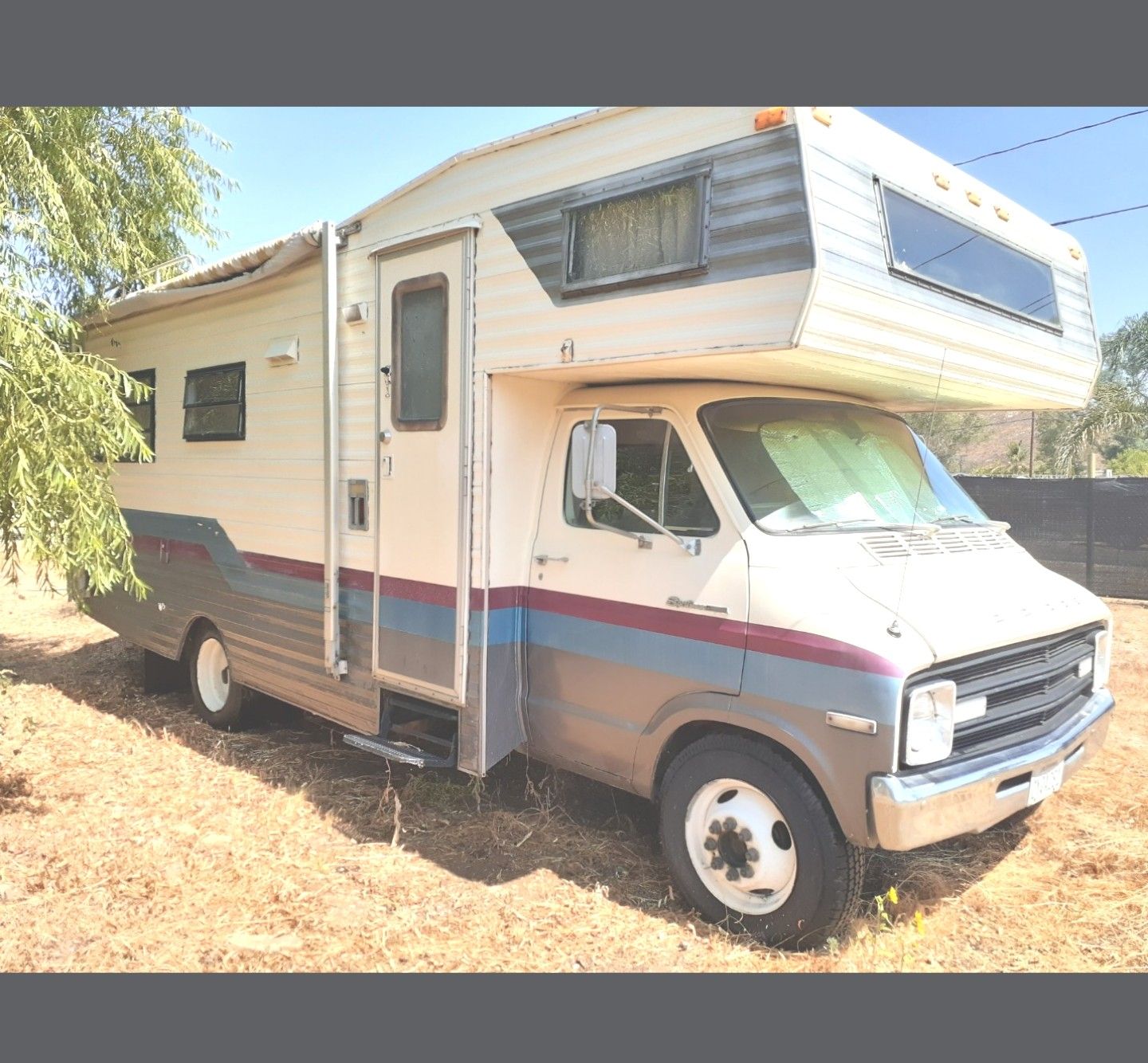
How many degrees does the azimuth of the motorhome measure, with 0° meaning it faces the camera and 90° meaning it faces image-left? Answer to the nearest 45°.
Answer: approximately 315°

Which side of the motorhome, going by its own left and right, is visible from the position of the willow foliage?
back

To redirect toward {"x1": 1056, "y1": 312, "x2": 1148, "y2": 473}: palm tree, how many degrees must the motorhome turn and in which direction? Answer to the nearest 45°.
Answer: approximately 90° to its left
